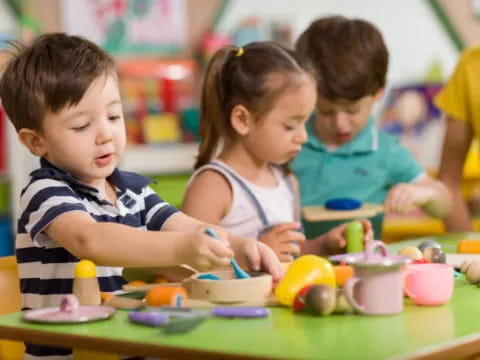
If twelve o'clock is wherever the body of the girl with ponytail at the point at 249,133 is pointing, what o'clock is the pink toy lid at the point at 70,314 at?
The pink toy lid is roughly at 2 o'clock from the girl with ponytail.

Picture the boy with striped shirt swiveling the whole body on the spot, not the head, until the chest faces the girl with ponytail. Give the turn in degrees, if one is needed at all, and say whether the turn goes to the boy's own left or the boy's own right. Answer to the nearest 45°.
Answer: approximately 90° to the boy's own left

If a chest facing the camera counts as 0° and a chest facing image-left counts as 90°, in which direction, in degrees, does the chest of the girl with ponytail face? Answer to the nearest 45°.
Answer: approximately 315°

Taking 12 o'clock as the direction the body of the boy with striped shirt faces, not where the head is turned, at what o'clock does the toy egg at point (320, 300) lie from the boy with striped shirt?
The toy egg is roughly at 12 o'clock from the boy with striped shirt.

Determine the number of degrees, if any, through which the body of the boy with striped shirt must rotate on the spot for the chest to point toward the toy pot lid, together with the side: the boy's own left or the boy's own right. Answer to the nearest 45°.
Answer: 0° — they already face it

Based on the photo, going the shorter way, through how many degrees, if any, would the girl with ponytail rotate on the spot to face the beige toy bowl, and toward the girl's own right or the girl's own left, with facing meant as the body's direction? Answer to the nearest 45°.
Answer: approximately 45° to the girl's own right

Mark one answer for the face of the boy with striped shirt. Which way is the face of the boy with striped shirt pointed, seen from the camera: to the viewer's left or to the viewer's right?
to the viewer's right

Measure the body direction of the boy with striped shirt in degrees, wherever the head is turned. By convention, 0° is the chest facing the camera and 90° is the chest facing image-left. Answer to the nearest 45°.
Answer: approximately 315°
